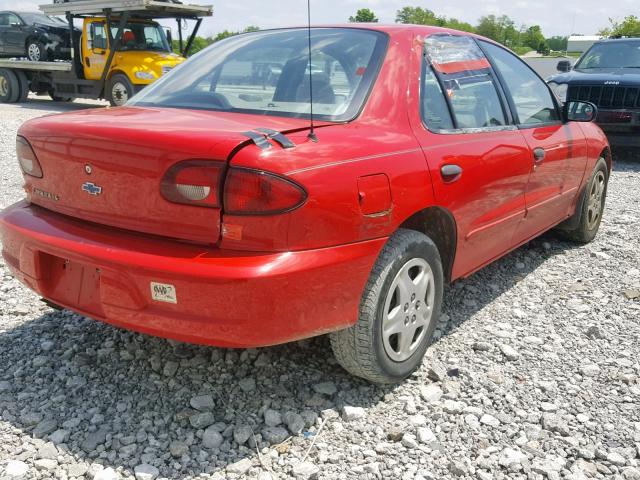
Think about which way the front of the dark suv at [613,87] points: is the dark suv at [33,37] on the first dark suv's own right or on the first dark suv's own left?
on the first dark suv's own right

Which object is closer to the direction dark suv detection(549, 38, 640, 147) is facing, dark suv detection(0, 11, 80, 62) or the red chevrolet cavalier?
the red chevrolet cavalier

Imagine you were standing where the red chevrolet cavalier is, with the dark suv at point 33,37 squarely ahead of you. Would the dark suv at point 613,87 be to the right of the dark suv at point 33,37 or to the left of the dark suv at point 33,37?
right

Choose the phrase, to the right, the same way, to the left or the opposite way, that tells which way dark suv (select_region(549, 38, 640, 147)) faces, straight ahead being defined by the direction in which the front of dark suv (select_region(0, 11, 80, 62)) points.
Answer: to the right

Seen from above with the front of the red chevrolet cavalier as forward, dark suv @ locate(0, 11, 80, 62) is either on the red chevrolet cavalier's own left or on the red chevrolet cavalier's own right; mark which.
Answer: on the red chevrolet cavalier's own left

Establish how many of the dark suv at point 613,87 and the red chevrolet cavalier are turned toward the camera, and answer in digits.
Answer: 1

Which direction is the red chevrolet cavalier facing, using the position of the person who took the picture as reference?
facing away from the viewer and to the right of the viewer

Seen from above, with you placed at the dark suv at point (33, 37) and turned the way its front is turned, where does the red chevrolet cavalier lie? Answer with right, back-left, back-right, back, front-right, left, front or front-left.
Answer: front-right

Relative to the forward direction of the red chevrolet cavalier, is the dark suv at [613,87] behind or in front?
in front

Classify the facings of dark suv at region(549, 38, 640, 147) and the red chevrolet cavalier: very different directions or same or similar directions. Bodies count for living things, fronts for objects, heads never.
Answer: very different directions
